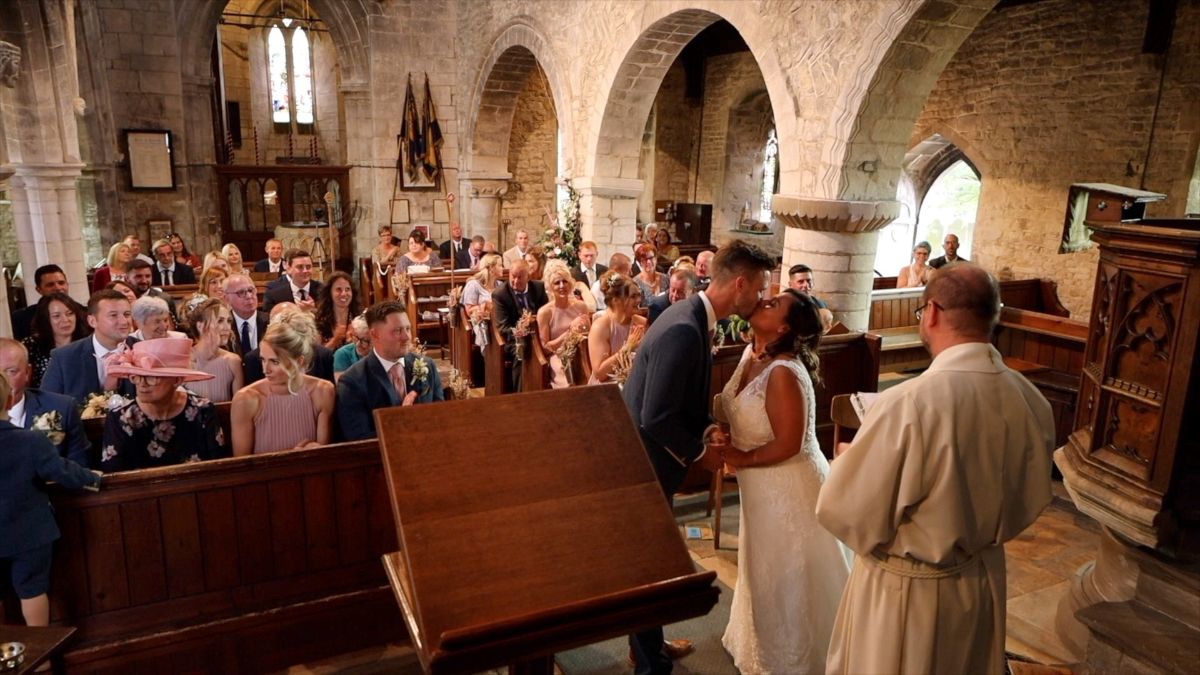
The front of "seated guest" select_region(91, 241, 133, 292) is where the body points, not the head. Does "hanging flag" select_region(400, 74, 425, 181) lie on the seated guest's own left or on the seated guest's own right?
on the seated guest's own left

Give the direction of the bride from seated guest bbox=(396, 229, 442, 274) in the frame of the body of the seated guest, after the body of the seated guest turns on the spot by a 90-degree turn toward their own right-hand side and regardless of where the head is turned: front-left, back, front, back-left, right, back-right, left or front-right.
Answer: left

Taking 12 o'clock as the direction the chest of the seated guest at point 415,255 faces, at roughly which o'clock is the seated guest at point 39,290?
the seated guest at point 39,290 is roughly at 1 o'clock from the seated guest at point 415,255.

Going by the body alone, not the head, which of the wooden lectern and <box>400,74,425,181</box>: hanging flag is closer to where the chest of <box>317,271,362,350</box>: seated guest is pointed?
the wooden lectern

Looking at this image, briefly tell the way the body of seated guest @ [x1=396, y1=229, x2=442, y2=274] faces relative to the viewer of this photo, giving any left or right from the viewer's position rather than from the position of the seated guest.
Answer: facing the viewer

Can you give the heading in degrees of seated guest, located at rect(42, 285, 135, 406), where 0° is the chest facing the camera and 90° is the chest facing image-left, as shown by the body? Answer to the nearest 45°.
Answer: approximately 315°

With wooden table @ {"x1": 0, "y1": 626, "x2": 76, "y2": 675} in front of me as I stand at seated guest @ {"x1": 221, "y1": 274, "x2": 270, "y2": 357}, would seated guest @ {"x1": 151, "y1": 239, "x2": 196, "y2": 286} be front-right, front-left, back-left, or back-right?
back-right

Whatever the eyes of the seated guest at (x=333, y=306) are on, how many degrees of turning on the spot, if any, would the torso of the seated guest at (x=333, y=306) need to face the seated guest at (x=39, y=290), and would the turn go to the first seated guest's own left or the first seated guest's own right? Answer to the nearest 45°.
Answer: approximately 135° to the first seated guest's own right

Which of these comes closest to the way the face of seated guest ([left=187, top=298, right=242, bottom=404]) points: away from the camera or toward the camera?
toward the camera

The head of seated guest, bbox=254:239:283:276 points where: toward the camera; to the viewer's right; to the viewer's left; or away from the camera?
toward the camera

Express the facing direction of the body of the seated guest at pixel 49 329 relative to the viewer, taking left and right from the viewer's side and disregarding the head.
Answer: facing the viewer and to the right of the viewer

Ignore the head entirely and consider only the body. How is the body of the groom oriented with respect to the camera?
to the viewer's right

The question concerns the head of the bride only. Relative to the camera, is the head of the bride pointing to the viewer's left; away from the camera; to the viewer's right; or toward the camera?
to the viewer's left

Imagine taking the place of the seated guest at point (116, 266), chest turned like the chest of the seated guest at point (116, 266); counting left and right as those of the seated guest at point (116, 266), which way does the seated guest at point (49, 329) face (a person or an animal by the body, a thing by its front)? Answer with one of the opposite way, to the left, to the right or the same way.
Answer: the same way
